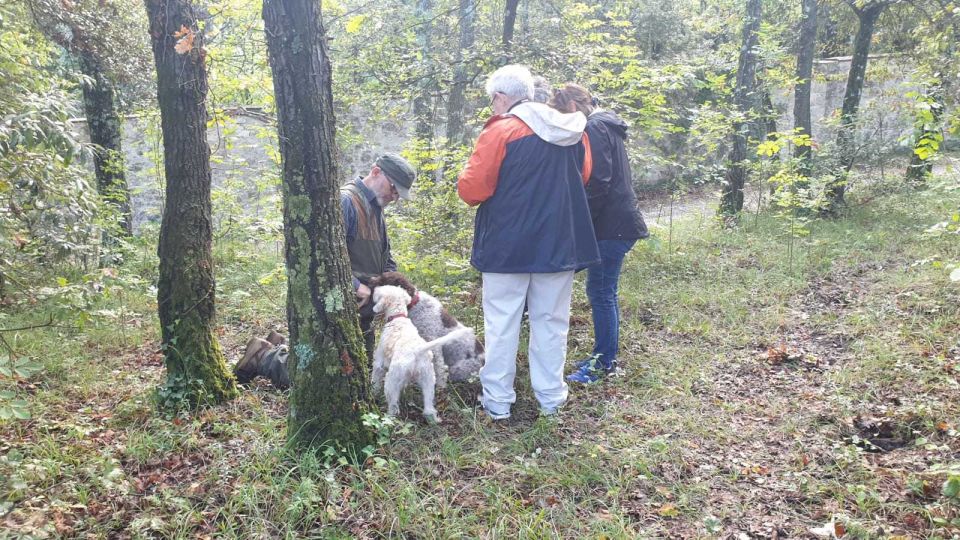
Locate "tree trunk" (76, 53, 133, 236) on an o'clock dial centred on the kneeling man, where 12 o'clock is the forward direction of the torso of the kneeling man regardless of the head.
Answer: The tree trunk is roughly at 8 o'clock from the kneeling man.

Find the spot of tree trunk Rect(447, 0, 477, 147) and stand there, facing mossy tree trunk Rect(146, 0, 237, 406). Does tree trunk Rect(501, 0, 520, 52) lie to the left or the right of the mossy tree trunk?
left

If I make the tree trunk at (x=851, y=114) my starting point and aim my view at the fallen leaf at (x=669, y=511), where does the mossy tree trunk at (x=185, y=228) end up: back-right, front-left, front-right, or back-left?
front-right

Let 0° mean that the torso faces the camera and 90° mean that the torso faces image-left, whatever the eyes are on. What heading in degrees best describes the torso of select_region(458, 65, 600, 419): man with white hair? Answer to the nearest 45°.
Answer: approximately 135°

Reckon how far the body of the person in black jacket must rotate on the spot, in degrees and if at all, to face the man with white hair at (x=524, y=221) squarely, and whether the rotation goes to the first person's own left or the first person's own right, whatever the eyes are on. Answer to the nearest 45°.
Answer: approximately 45° to the first person's own left

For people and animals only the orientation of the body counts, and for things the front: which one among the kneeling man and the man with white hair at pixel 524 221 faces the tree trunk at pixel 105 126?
the man with white hair

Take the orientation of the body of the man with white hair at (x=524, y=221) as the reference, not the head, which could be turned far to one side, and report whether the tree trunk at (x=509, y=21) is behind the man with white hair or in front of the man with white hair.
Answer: in front

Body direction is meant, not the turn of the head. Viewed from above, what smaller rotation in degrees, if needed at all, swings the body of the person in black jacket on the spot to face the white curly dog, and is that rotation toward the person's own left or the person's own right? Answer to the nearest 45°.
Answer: approximately 45° to the person's own left

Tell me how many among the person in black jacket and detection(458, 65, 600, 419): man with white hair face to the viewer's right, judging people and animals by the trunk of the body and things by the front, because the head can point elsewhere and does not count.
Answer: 0

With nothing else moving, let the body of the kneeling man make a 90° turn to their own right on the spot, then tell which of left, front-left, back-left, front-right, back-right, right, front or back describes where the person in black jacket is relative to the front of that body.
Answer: left

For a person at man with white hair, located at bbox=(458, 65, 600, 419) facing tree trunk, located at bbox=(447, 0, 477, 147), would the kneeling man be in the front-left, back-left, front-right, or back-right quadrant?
front-left

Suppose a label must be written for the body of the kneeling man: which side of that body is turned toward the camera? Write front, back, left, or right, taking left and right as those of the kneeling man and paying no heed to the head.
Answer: right
